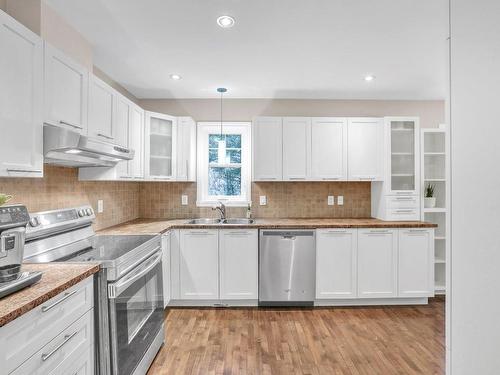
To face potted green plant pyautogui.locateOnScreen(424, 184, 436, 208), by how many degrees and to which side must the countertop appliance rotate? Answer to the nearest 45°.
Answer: approximately 45° to its left

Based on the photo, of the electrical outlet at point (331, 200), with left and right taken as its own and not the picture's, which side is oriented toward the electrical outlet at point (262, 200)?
right

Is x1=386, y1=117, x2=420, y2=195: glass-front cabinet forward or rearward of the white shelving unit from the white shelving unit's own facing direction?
forward

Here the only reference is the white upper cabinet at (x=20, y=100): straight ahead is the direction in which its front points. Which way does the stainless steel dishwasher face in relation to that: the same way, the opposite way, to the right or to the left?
to the right

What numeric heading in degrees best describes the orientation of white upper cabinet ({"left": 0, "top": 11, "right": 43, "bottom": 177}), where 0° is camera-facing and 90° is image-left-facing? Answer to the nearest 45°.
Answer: approximately 315°

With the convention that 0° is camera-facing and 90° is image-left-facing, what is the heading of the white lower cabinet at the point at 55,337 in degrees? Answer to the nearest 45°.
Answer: approximately 315°

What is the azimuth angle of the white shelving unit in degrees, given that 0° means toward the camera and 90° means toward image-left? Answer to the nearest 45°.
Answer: approximately 0°

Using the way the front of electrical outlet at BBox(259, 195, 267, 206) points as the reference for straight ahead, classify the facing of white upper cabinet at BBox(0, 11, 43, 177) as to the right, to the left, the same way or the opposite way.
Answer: to the left

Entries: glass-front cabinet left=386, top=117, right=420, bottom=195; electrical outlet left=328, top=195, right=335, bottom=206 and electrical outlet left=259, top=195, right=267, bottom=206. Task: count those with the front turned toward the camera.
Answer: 3
